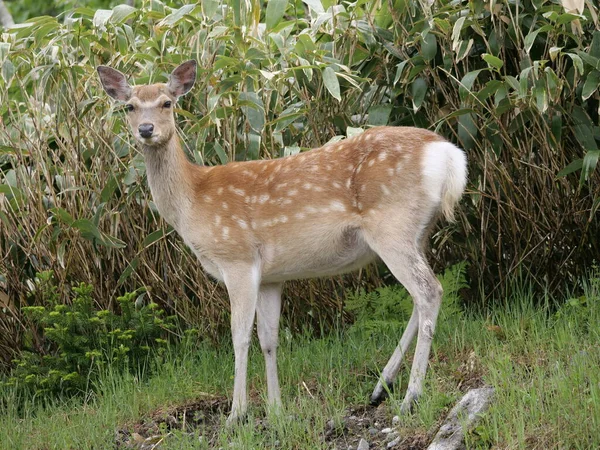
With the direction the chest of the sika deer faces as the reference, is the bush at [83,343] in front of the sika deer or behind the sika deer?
in front

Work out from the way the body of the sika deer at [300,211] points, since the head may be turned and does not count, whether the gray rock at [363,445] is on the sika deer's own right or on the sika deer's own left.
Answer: on the sika deer's own left

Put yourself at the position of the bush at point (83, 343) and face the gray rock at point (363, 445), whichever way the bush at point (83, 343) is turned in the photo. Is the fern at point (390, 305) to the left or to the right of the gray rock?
left

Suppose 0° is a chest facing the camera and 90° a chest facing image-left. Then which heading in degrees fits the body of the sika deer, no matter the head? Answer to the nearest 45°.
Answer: approximately 90°

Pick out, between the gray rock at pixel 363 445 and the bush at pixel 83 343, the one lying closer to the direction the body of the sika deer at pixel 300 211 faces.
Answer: the bush
